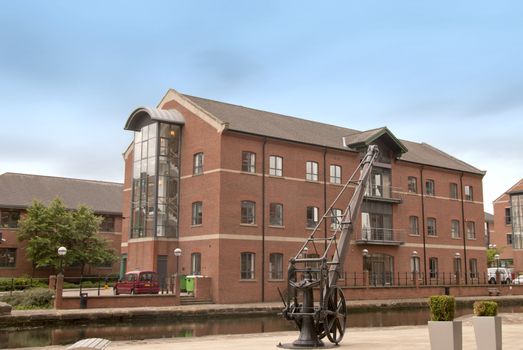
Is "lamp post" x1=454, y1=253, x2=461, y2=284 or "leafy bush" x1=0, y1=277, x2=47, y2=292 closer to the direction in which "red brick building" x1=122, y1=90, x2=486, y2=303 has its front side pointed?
the lamp post

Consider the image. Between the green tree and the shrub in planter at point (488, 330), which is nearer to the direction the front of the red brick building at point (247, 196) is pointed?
the shrub in planter

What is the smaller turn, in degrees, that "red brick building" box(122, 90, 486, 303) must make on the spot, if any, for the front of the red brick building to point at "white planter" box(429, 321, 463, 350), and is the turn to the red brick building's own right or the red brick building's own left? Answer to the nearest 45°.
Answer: approximately 45° to the red brick building's own right

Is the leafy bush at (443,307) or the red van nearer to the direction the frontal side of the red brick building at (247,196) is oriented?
the leafy bush

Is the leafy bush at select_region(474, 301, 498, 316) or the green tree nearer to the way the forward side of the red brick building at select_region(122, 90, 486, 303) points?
the leafy bush

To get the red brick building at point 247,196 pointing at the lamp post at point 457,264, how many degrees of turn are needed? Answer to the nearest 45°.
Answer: approximately 90° to its left

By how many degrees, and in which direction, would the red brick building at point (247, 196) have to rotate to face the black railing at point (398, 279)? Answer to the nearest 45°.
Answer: approximately 90° to its left

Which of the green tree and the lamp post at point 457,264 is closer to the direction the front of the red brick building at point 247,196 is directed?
the lamp post

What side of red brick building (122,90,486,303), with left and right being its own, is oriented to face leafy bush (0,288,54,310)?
right

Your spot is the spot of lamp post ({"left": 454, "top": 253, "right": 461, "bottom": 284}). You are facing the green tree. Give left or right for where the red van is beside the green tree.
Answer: left

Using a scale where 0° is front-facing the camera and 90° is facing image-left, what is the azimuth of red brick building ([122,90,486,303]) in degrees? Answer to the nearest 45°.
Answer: approximately 315°
